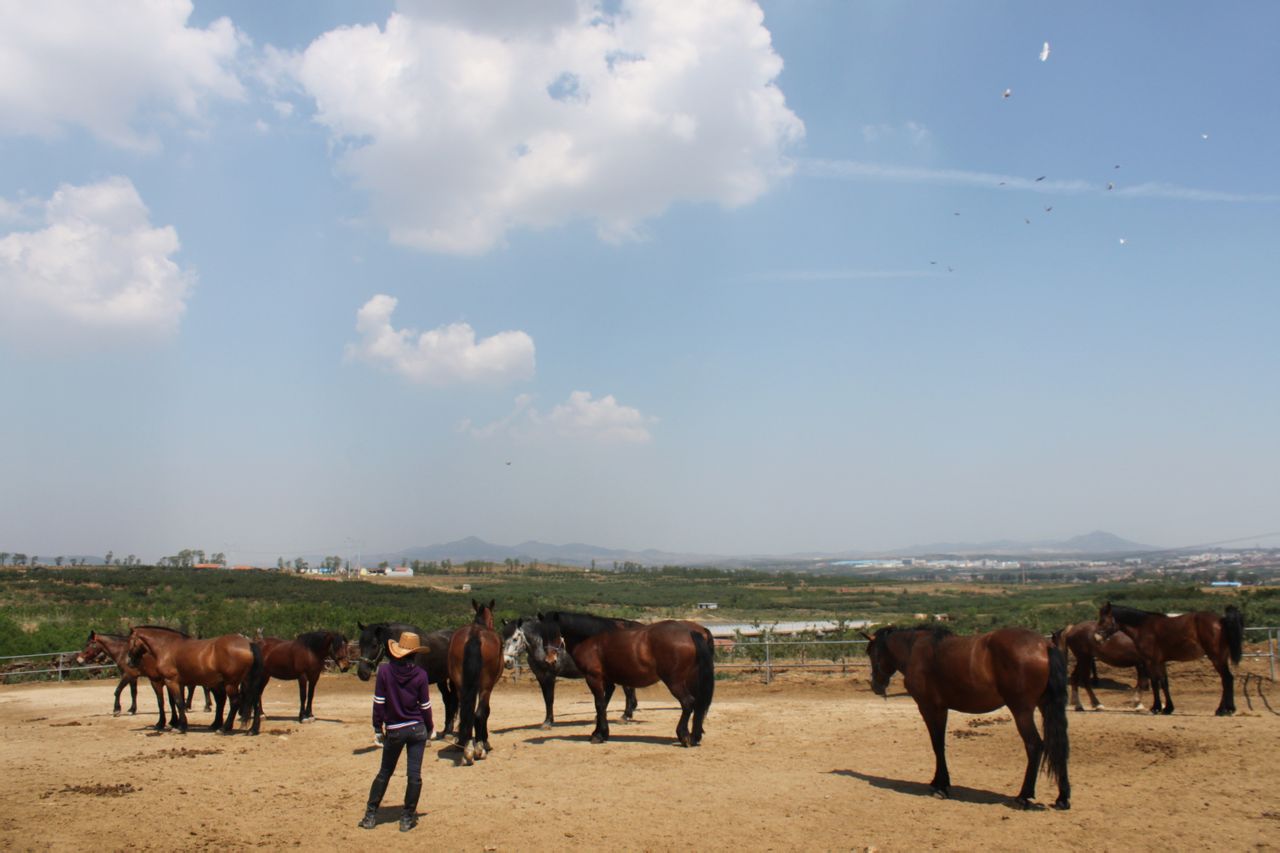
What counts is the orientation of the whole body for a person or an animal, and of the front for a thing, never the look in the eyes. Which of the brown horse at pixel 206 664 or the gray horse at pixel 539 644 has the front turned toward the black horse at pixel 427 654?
the gray horse at pixel 539 644

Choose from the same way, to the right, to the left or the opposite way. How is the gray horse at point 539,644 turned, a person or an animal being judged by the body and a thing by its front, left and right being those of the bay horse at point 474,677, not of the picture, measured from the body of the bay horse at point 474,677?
to the left

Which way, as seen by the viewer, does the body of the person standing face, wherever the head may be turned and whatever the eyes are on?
away from the camera

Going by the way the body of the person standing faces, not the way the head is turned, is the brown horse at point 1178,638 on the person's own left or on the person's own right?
on the person's own right

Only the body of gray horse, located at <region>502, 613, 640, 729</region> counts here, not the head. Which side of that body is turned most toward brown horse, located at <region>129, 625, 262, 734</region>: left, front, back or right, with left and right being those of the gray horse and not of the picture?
front

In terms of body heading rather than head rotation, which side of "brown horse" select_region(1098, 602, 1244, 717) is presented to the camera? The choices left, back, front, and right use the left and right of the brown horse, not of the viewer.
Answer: left

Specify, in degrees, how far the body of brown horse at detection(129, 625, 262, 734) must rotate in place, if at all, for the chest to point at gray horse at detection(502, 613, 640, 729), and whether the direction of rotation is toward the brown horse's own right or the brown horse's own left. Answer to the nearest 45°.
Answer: approximately 135° to the brown horse's own left

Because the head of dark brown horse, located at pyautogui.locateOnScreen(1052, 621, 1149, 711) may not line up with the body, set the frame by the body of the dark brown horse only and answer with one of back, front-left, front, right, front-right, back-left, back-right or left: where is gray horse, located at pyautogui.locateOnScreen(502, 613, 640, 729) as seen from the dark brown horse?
front-left

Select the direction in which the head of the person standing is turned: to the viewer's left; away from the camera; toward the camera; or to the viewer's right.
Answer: away from the camera

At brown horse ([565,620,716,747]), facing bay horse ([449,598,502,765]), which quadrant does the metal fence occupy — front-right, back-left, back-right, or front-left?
back-right

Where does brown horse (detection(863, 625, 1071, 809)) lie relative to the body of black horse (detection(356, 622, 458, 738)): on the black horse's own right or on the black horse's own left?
on the black horse's own left

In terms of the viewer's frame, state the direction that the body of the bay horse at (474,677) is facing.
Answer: away from the camera

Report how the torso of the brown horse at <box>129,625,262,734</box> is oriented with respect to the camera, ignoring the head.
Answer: to the viewer's left

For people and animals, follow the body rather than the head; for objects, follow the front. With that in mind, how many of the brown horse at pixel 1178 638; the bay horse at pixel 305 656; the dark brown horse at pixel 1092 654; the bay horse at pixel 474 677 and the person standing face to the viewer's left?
2

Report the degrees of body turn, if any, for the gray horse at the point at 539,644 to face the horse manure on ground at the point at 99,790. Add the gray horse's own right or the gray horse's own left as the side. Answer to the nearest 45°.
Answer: approximately 45° to the gray horse's own left

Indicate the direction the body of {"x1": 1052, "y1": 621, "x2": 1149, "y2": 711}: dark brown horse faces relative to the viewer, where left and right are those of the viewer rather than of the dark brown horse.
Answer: facing to the left of the viewer

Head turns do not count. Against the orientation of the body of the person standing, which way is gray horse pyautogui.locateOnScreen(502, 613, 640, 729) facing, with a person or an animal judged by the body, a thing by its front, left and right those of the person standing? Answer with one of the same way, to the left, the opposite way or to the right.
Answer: to the left

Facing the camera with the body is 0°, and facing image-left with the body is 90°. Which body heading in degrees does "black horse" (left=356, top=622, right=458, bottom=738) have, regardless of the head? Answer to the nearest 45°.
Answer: approximately 90°
